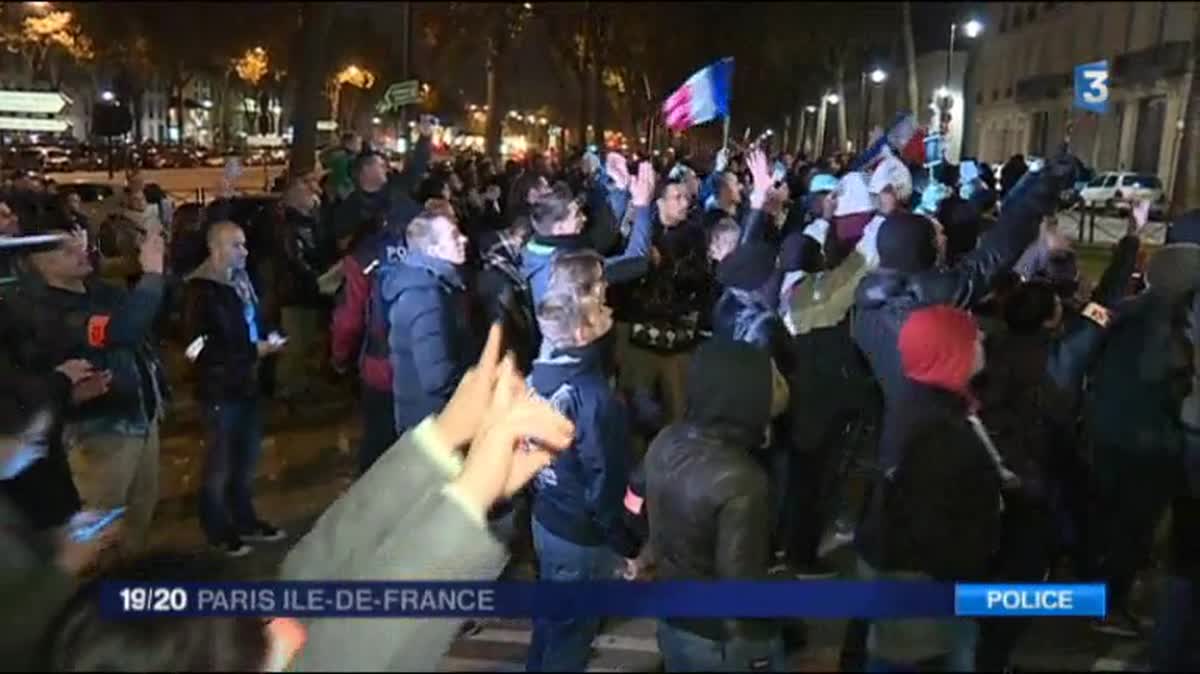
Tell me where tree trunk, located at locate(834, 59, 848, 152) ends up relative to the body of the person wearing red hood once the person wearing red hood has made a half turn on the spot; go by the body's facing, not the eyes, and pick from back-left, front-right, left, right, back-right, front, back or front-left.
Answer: back-right

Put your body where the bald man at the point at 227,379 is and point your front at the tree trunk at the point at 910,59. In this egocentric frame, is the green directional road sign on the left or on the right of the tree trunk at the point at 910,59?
left

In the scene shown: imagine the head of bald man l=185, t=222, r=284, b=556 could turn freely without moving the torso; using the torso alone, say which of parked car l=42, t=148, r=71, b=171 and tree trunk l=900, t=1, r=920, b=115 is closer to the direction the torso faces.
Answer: the tree trunk

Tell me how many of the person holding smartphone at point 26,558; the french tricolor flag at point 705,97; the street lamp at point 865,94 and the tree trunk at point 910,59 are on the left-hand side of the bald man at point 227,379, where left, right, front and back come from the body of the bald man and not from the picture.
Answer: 3

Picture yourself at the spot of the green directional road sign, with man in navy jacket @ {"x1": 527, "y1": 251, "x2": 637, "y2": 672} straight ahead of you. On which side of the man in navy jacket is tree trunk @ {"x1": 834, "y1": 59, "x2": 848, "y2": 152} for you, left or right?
left

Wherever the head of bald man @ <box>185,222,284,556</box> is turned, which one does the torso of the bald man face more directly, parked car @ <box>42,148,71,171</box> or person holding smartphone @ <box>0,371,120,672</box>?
the person holding smartphone

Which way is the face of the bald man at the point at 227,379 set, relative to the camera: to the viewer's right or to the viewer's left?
to the viewer's right

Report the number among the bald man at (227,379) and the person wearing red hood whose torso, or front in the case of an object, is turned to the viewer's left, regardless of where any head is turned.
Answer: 0

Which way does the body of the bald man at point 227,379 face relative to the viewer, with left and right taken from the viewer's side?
facing the viewer and to the right of the viewer

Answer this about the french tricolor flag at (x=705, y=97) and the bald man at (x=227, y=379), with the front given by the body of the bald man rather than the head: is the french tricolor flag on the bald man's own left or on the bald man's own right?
on the bald man's own left

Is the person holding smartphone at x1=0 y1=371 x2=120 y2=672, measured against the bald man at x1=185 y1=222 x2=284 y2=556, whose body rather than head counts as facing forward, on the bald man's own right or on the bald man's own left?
on the bald man's own right

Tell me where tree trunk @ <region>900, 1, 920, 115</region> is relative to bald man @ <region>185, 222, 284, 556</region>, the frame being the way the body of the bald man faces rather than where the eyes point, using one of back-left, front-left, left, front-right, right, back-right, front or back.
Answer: left

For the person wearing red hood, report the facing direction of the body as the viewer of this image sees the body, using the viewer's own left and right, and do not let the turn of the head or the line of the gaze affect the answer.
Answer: facing away from the viewer and to the right of the viewer

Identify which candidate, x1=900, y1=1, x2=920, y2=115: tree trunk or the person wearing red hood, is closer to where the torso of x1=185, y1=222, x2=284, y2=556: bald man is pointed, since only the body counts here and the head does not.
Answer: the person wearing red hood

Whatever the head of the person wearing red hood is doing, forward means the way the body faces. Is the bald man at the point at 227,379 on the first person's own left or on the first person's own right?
on the first person's own left

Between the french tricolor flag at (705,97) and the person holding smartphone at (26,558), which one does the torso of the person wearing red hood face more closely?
the french tricolor flag

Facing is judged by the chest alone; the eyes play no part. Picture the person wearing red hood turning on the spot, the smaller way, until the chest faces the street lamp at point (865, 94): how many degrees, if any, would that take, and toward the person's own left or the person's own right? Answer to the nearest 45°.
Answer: approximately 45° to the person's own left
